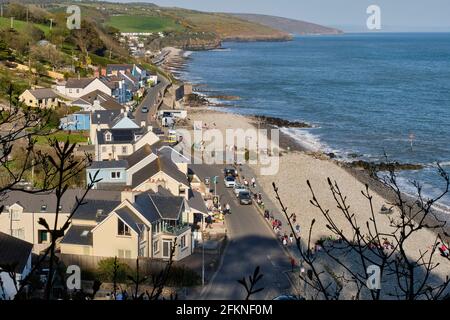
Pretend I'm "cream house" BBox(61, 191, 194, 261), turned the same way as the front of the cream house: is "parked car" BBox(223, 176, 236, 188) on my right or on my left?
on my left

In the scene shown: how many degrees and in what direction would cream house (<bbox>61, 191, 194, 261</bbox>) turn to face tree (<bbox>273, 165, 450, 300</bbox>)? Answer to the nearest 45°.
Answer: approximately 45° to its right

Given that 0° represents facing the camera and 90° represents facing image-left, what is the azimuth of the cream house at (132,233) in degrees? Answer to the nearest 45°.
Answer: approximately 315°

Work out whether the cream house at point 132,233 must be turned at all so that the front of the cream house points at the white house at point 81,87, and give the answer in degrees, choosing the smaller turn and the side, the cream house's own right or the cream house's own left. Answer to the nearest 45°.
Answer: approximately 135° to the cream house's own left

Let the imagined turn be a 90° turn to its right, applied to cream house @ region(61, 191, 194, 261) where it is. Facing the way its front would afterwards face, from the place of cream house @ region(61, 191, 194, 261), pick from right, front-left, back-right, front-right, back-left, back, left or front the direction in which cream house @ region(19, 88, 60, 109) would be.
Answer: back-right
